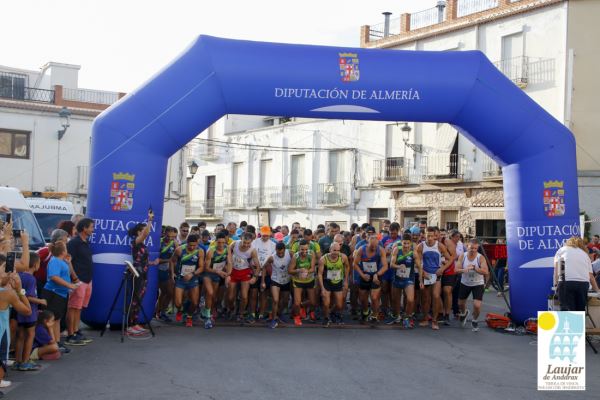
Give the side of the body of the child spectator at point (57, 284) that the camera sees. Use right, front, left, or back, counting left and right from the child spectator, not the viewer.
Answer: right

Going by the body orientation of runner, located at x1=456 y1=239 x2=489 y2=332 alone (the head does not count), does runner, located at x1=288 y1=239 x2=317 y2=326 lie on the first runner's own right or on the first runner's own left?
on the first runner's own right

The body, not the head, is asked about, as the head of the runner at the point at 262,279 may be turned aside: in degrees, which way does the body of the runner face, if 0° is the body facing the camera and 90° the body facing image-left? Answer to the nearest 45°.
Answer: approximately 0°

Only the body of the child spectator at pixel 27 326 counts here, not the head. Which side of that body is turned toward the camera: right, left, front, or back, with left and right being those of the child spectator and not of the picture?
right

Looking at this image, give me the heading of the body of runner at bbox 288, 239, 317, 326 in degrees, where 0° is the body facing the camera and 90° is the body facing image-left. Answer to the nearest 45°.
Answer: approximately 0°

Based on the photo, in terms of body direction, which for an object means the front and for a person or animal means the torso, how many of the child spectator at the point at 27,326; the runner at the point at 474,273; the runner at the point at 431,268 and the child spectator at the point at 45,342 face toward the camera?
2

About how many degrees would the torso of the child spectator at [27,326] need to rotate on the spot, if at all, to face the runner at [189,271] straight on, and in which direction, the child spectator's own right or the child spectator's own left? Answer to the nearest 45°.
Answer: approximately 45° to the child spectator's own left

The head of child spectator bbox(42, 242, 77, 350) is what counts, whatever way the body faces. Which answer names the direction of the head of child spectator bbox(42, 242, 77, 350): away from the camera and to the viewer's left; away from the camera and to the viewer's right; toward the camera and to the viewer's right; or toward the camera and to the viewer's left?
away from the camera and to the viewer's right

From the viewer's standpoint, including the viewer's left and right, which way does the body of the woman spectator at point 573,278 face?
facing away from the viewer

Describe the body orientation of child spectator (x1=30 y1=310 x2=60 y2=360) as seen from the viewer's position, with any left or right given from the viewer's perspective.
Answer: facing to the right of the viewer
